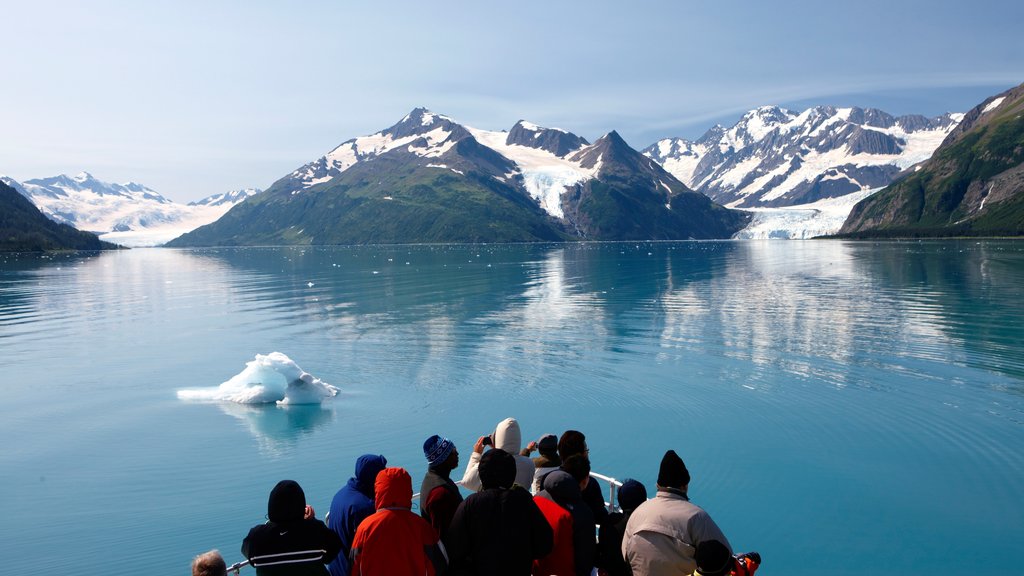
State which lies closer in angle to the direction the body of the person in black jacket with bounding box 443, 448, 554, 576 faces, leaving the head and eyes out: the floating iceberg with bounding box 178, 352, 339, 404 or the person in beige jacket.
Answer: the floating iceberg

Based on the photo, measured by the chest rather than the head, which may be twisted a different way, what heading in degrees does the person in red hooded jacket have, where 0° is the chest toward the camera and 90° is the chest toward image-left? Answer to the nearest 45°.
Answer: approximately 180°

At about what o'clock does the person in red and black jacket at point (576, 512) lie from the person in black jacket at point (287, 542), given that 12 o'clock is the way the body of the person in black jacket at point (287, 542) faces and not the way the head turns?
the person in red and black jacket at point (576, 512) is roughly at 3 o'clock from the person in black jacket at point (287, 542).

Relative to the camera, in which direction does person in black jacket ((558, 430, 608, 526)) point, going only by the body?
away from the camera

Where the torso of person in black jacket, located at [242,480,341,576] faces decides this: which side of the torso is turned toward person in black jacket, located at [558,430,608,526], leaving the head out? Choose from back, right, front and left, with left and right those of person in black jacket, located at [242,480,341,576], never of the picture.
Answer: right

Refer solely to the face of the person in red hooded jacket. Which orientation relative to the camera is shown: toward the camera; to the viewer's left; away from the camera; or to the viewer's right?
away from the camera

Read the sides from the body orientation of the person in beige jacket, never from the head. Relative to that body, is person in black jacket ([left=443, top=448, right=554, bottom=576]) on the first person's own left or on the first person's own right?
on the first person's own left

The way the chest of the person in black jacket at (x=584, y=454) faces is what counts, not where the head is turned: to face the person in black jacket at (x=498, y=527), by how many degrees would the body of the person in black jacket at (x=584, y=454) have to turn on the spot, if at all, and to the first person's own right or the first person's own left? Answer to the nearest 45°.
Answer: approximately 135° to the first person's own left

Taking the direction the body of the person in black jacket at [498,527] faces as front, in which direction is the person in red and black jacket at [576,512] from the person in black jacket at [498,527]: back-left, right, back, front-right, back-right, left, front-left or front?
front-right

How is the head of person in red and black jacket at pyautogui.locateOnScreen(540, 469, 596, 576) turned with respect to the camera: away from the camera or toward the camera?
away from the camera

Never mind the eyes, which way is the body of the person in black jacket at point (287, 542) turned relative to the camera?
away from the camera

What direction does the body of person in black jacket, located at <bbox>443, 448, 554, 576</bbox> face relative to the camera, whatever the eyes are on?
away from the camera

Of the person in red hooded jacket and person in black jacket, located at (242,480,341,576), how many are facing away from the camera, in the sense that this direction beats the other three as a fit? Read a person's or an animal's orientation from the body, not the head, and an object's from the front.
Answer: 2

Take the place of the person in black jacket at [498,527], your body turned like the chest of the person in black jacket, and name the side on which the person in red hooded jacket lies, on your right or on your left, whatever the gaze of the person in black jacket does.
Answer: on your left

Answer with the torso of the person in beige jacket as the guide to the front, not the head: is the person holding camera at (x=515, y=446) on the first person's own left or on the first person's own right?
on the first person's own left
